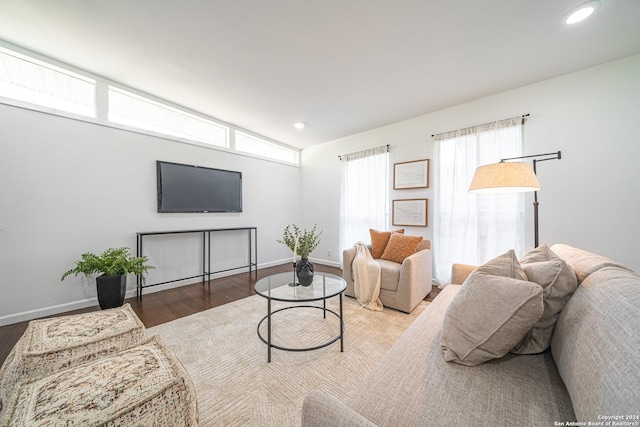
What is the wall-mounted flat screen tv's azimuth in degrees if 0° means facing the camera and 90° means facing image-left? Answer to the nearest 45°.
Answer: approximately 315°

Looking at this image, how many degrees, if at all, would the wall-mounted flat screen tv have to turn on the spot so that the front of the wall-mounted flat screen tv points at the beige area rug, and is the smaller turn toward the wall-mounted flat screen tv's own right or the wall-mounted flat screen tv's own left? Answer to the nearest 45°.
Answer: approximately 45° to the wall-mounted flat screen tv's own right

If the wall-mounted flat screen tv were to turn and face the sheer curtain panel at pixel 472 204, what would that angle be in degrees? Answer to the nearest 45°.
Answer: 0° — it already faces it

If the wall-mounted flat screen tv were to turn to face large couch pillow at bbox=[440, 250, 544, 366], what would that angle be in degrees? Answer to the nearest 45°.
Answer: approximately 45° to its right

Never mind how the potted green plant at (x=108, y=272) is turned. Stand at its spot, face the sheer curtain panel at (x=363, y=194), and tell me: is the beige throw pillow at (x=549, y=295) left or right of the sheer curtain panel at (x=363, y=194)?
right
